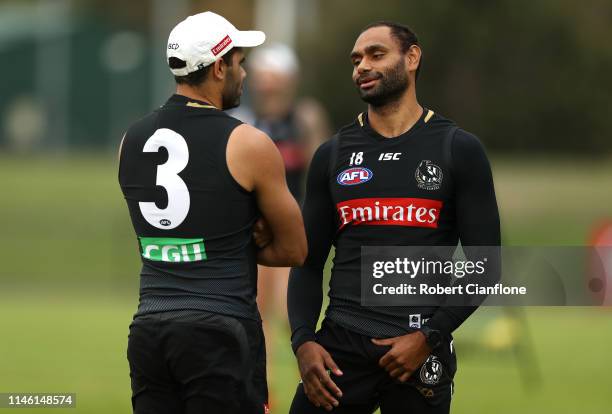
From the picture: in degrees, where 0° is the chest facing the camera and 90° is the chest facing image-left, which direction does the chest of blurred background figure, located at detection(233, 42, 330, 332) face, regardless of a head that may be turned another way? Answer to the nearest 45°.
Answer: approximately 0°

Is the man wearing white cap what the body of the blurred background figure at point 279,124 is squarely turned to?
yes

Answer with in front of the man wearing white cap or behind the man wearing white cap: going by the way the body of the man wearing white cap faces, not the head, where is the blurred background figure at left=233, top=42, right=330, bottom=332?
in front

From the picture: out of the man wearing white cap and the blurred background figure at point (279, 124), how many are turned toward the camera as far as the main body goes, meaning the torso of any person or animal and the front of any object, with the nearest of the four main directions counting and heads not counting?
1

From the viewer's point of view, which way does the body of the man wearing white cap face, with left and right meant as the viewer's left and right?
facing away from the viewer and to the right of the viewer
